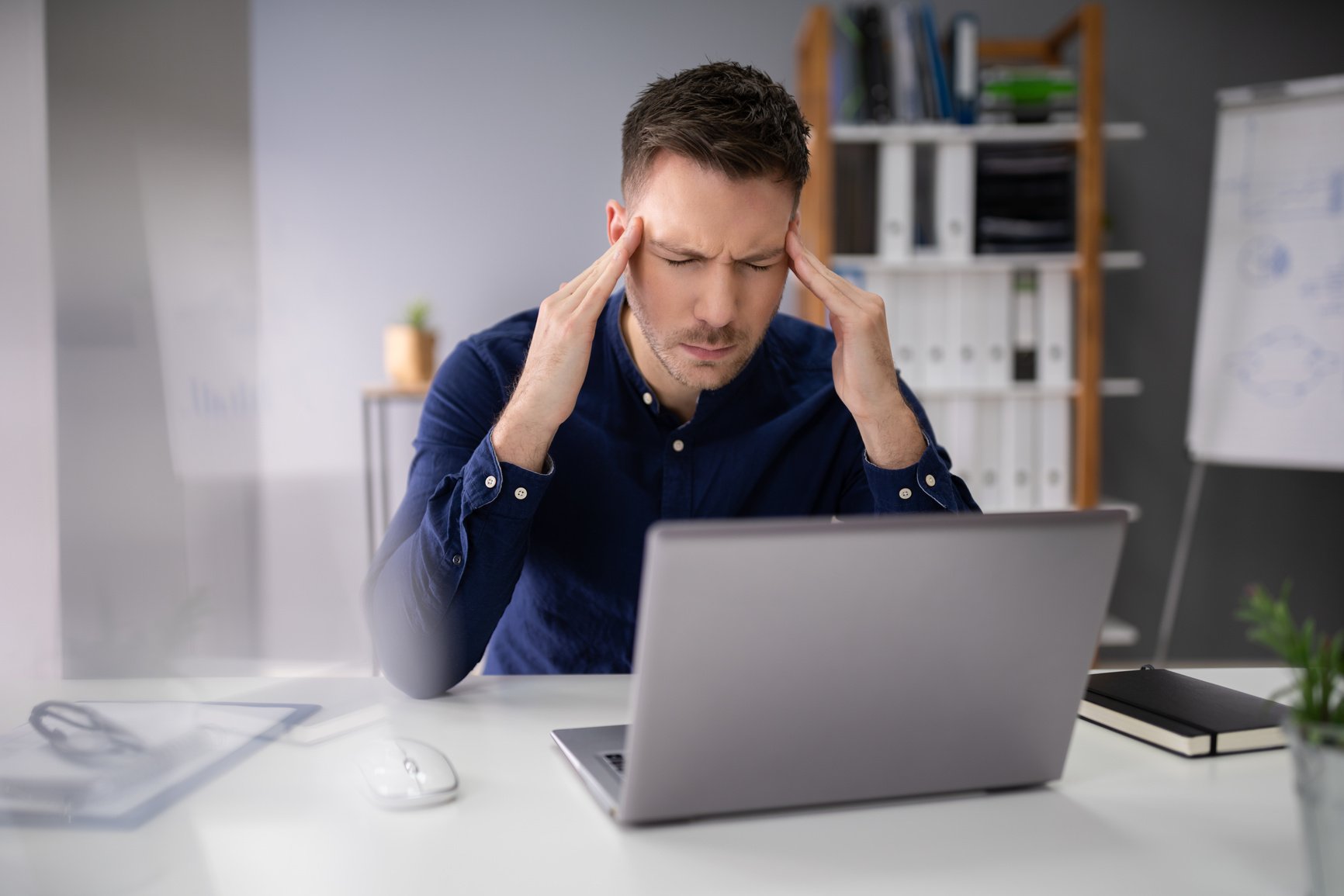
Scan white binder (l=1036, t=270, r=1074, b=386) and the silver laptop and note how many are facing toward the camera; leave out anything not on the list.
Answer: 1

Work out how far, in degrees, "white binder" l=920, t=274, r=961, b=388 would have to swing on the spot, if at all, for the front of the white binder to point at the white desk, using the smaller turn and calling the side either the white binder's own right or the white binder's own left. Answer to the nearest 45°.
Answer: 0° — it already faces it

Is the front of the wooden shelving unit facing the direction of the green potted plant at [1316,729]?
yes

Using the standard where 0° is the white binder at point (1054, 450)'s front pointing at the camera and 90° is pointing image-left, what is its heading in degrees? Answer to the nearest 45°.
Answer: approximately 0°

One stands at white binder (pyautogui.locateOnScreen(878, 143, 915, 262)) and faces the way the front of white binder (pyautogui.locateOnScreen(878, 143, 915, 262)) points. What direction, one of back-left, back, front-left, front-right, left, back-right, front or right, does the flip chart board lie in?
left

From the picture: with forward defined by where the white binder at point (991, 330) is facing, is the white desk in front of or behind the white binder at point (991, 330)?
in front

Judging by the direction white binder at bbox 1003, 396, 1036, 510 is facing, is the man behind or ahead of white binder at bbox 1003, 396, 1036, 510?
ahead

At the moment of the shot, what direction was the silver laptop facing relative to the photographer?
facing away from the viewer and to the left of the viewer
